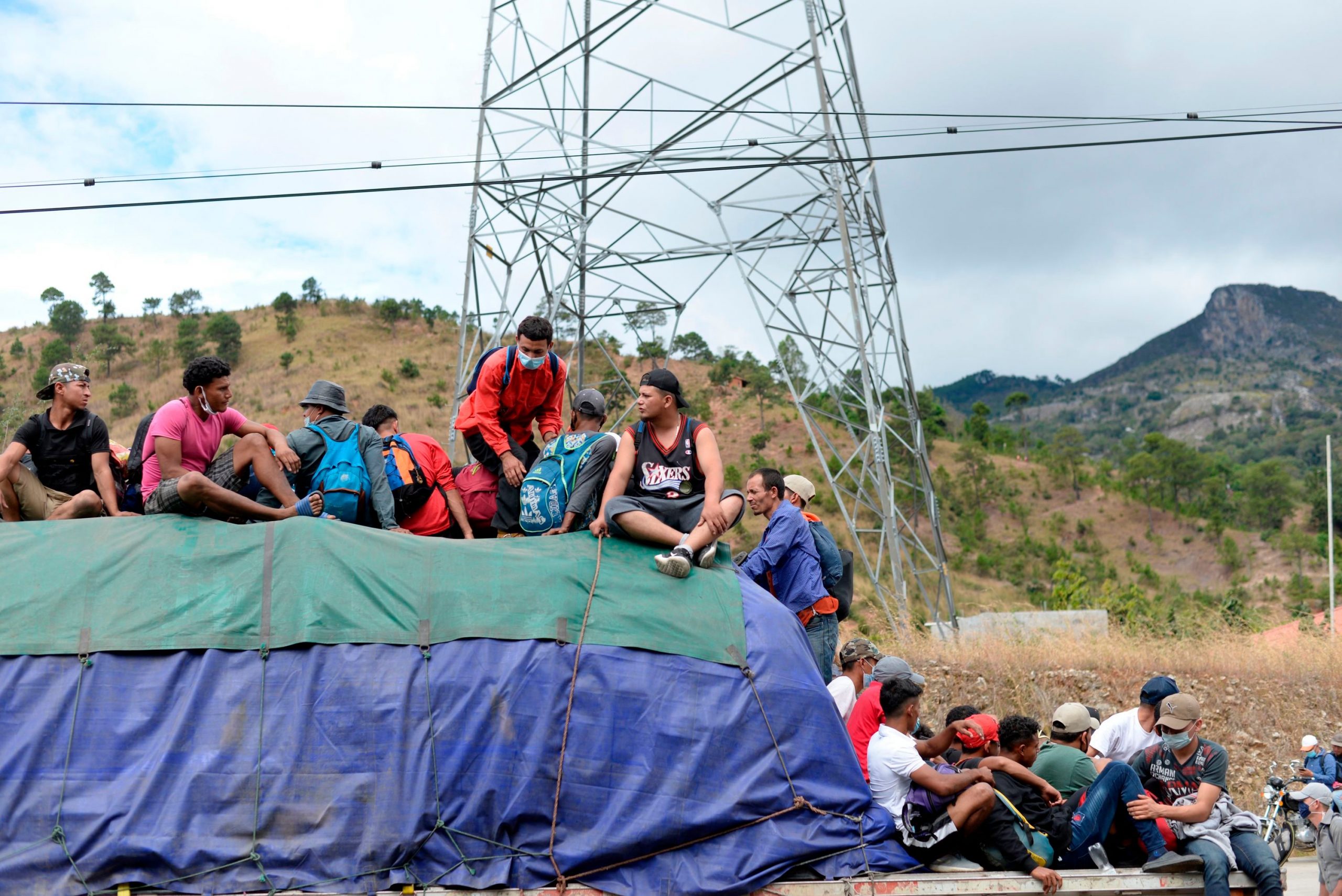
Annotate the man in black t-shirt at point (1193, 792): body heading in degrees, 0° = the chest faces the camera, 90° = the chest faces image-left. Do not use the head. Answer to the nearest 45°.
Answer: approximately 0°

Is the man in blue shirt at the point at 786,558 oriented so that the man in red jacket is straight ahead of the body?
yes

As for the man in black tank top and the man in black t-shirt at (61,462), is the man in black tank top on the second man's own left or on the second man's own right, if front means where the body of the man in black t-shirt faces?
on the second man's own left

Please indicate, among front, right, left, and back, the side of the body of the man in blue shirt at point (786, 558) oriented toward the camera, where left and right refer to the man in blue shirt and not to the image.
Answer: left

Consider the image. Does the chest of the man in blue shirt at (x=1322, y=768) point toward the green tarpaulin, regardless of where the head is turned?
yes

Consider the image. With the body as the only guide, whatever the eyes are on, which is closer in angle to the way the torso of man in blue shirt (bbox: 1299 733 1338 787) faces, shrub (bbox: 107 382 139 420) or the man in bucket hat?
the man in bucket hat

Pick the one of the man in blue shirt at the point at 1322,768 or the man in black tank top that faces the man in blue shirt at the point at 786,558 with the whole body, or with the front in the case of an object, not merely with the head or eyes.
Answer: the man in blue shirt at the point at 1322,768

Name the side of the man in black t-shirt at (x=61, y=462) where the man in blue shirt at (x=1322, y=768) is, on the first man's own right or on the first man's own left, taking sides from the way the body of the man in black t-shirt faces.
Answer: on the first man's own left

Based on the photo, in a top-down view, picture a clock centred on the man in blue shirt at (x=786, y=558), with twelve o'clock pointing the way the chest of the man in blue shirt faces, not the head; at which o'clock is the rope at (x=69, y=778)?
The rope is roughly at 11 o'clock from the man in blue shirt.

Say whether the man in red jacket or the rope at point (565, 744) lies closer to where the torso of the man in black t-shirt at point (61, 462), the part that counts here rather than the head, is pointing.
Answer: the rope

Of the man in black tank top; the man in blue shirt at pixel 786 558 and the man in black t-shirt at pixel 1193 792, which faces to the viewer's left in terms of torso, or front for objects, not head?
the man in blue shirt
